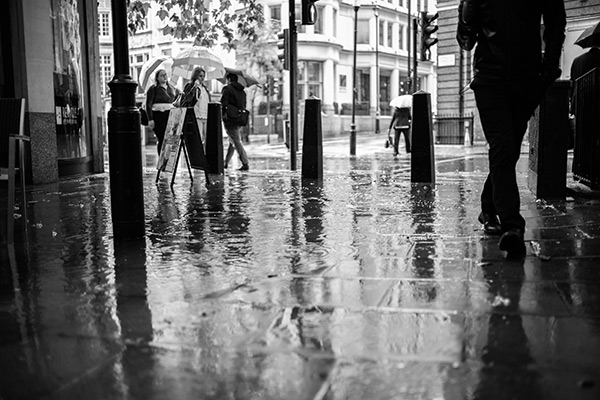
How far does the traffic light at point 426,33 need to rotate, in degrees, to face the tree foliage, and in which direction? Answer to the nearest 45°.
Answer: approximately 180°

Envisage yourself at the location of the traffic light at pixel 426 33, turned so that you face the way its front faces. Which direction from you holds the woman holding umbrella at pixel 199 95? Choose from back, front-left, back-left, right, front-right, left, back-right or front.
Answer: back-right

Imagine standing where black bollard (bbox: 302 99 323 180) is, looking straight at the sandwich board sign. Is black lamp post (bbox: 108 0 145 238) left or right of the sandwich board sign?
left
